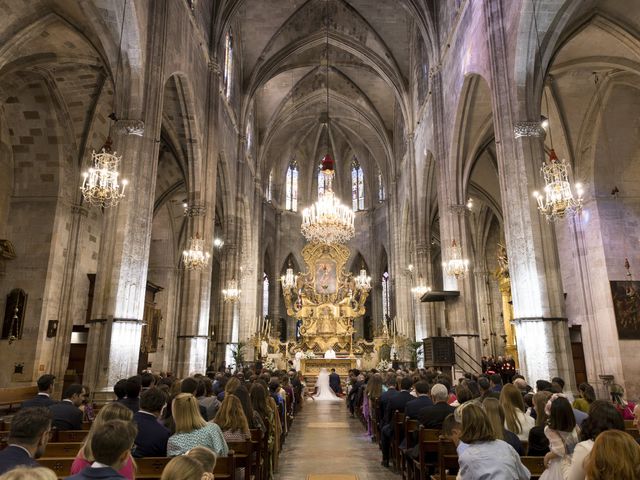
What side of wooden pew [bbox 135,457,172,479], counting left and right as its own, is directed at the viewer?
back

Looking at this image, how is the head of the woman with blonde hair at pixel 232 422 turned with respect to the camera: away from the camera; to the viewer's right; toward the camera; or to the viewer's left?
away from the camera

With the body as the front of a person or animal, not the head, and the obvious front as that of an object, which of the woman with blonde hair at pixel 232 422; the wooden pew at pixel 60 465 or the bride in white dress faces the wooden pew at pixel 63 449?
the wooden pew at pixel 60 465

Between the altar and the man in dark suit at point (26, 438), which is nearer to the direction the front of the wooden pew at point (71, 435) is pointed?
the altar

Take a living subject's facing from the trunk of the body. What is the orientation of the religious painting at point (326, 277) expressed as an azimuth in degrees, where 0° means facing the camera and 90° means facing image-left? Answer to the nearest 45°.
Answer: approximately 0°

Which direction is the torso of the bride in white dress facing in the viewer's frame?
away from the camera

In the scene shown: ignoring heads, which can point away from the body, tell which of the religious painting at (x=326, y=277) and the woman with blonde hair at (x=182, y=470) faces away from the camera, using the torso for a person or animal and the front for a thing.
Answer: the woman with blonde hair

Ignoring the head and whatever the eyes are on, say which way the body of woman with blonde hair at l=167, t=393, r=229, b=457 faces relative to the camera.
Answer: away from the camera

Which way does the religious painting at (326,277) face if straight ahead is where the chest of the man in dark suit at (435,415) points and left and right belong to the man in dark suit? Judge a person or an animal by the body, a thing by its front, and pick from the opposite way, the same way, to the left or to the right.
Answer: the opposite way

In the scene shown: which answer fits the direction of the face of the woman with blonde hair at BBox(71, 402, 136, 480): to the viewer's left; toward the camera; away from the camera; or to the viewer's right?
away from the camera

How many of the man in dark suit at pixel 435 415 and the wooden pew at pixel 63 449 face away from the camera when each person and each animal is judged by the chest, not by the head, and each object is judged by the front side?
2

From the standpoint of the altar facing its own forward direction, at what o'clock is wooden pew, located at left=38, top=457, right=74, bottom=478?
The wooden pew is roughly at 12 o'clock from the altar.
